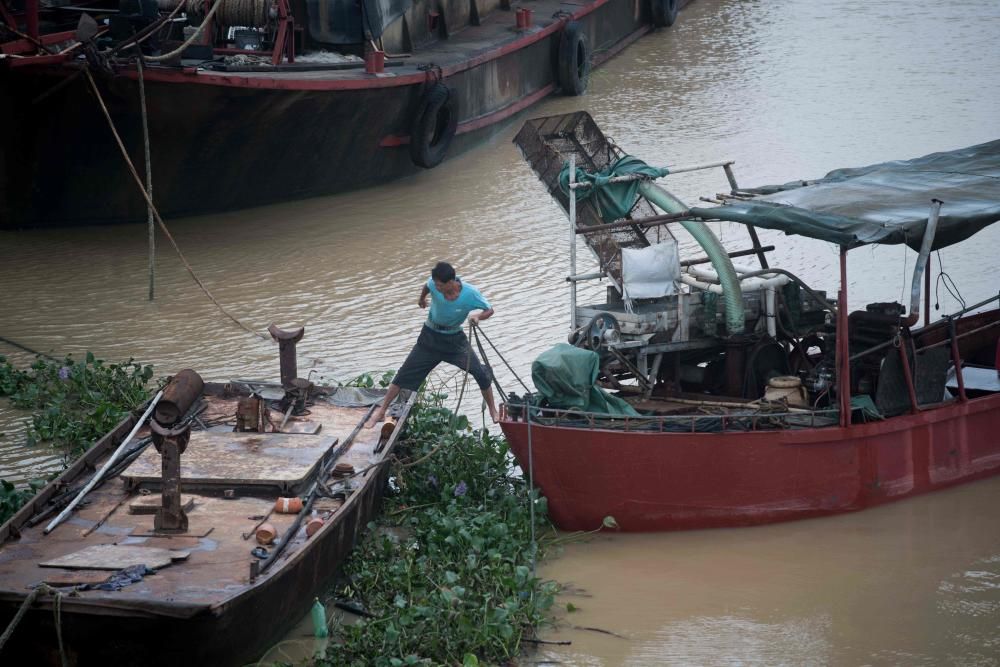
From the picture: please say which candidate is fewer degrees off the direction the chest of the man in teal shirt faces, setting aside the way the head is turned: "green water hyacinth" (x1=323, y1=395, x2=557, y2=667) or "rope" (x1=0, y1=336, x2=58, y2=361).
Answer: the green water hyacinth

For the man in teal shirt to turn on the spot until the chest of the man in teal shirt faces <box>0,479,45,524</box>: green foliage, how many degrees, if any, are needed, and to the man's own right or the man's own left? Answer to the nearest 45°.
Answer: approximately 90° to the man's own right

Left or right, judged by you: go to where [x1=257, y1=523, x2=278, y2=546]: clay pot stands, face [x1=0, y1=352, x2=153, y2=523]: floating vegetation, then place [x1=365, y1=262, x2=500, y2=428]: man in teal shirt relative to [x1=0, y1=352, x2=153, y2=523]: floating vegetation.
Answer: right

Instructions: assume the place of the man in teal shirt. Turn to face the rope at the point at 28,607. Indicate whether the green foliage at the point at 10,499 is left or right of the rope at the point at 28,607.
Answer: right

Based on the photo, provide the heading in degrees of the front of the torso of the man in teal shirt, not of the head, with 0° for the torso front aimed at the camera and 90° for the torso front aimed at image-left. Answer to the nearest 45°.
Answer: approximately 0°

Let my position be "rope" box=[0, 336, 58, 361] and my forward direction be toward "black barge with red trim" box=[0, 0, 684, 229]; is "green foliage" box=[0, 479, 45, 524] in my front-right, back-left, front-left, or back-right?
back-right
